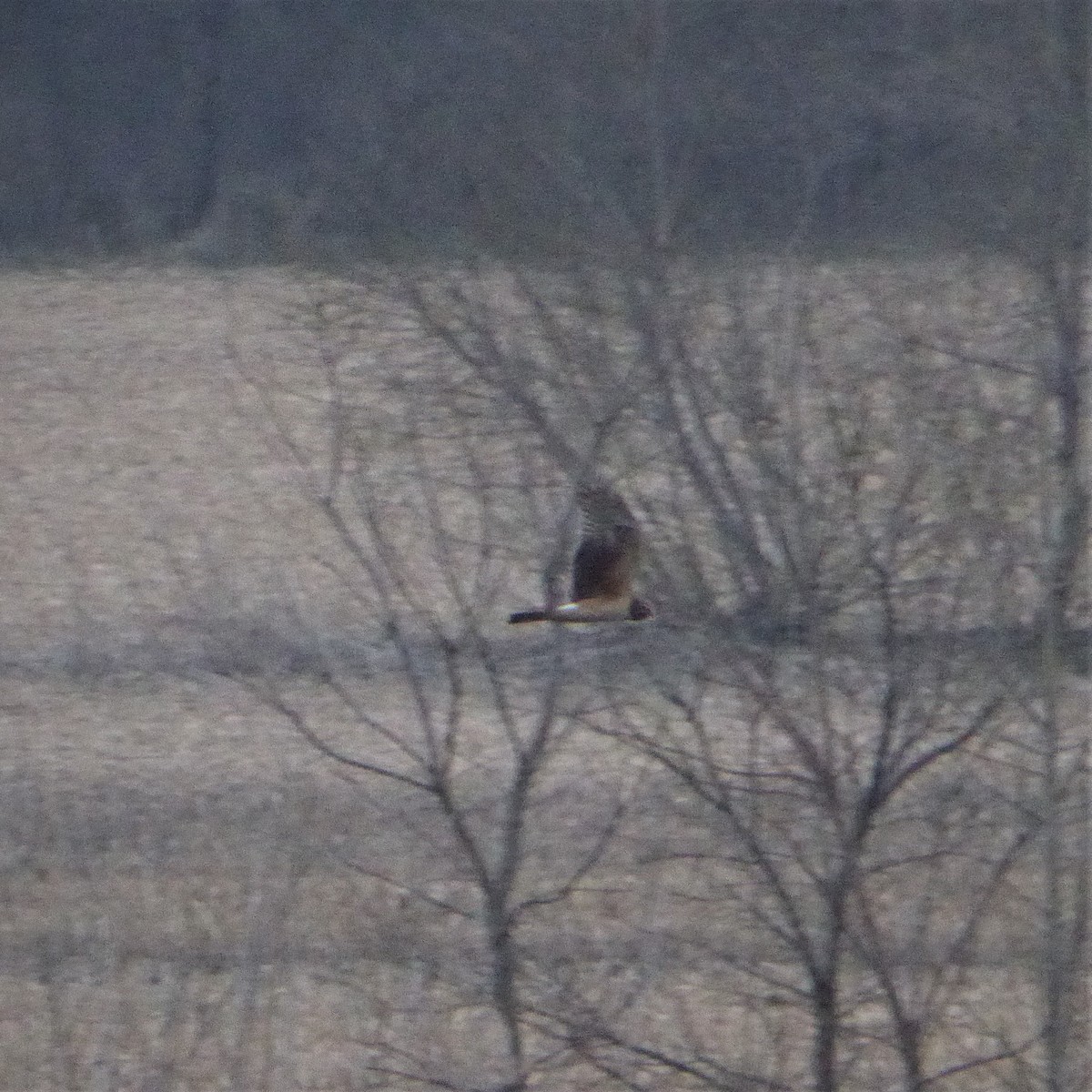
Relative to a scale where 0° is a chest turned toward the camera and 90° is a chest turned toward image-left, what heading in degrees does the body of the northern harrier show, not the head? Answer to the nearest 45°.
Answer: approximately 270°
